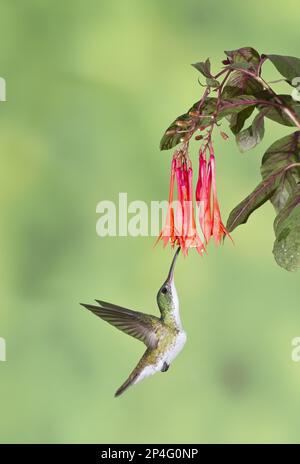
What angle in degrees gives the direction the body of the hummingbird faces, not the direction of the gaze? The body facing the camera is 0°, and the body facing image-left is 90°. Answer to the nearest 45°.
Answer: approximately 270°
